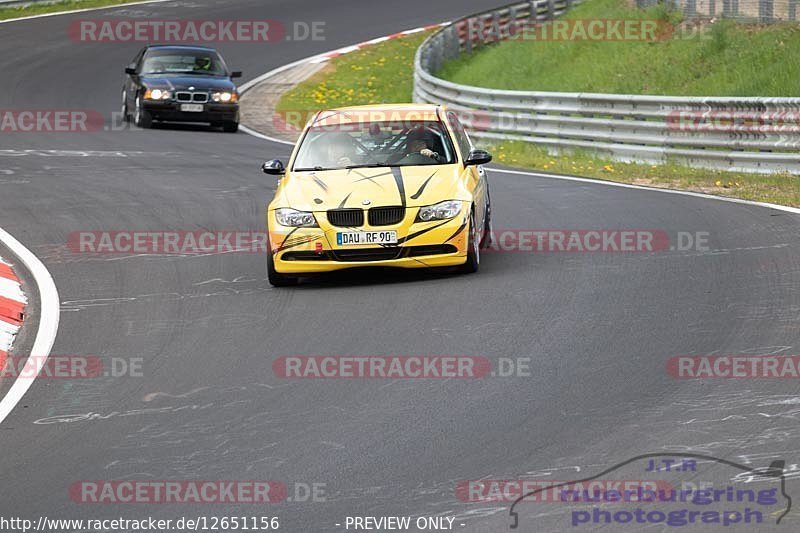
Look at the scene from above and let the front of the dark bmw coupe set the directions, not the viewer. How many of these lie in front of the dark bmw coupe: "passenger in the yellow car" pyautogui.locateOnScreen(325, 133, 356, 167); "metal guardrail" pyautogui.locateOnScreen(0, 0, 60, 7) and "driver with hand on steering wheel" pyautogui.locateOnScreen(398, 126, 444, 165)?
2

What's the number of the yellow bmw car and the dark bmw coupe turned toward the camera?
2

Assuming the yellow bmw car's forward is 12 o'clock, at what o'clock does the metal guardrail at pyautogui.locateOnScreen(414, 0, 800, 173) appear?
The metal guardrail is roughly at 7 o'clock from the yellow bmw car.

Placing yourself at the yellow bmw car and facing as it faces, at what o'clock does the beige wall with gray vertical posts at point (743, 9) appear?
The beige wall with gray vertical posts is roughly at 7 o'clock from the yellow bmw car.

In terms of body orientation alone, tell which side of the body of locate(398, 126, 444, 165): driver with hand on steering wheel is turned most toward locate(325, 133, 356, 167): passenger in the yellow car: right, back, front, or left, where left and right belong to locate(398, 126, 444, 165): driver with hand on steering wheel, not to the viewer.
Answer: right

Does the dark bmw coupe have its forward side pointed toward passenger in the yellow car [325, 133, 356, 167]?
yes

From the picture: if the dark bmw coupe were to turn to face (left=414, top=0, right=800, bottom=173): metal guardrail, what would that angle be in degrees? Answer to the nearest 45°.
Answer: approximately 45° to its left

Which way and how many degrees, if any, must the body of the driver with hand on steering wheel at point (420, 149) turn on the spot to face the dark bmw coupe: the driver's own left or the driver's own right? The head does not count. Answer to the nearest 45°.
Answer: approximately 180°

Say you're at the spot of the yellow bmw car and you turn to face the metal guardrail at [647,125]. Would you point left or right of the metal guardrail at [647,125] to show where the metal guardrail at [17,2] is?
left

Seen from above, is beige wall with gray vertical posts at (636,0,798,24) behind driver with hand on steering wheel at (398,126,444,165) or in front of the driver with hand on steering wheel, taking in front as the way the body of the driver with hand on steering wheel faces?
behind

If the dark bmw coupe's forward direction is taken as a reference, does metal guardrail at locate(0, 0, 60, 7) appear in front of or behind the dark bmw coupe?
behind

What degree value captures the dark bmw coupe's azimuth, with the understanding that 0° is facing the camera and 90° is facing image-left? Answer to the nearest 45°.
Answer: approximately 0°
